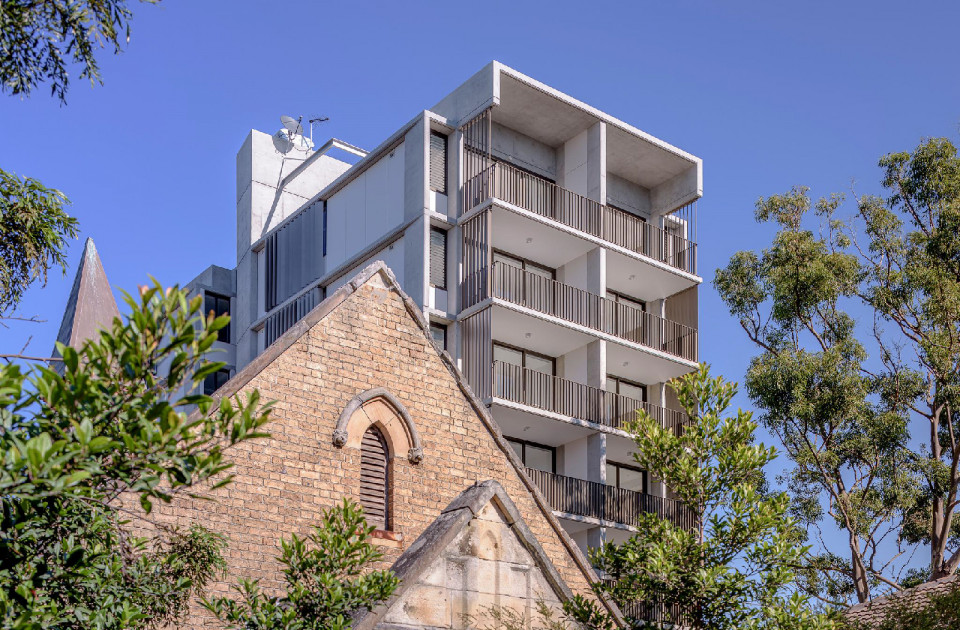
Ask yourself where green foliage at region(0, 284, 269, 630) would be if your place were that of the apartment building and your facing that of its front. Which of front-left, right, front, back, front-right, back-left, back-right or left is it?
front-right

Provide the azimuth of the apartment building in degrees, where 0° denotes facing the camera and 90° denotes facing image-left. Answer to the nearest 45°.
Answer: approximately 315°

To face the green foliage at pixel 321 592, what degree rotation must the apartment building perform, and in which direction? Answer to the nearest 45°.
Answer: approximately 45° to its right

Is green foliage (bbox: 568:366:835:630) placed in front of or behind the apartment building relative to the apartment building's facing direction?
in front
